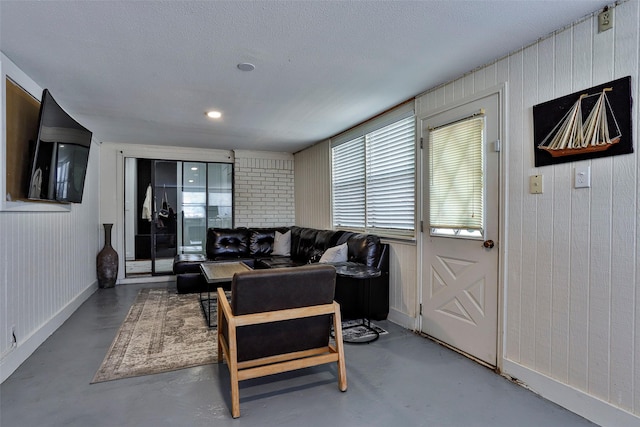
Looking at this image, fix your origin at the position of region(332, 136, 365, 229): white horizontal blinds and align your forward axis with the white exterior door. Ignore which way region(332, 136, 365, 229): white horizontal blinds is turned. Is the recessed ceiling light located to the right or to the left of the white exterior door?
right

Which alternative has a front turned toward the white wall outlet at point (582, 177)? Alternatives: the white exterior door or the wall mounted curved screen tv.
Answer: the wall mounted curved screen tv

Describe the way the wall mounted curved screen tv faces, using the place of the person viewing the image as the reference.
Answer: facing the viewer and to the right of the viewer

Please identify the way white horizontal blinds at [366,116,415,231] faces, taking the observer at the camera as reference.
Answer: facing the viewer and to the left of the viewer

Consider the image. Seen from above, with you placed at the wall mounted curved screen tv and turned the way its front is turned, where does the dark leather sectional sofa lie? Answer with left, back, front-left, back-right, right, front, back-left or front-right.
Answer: front-left

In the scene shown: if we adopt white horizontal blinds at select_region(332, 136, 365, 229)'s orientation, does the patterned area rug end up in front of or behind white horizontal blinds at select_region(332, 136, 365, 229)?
in front
